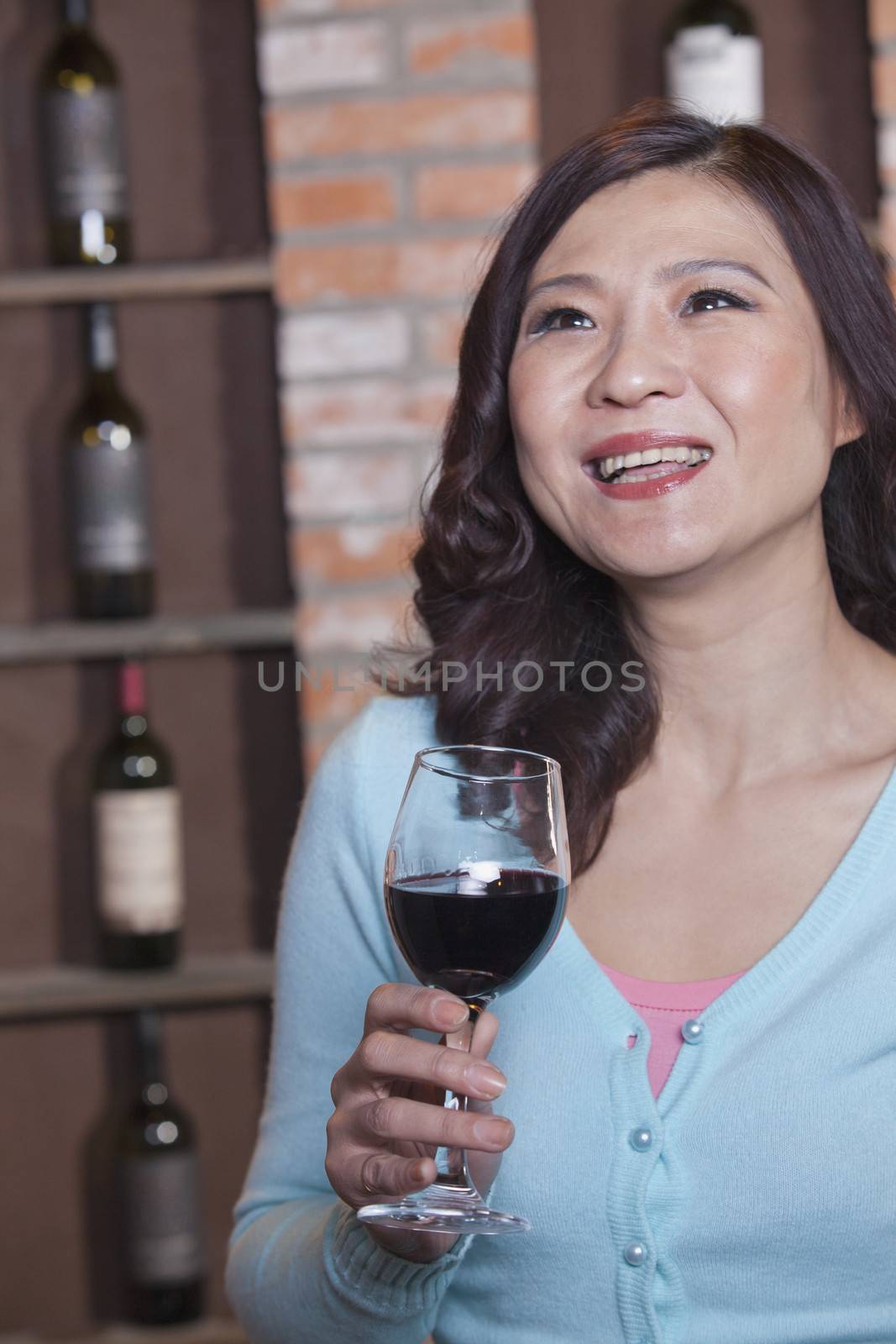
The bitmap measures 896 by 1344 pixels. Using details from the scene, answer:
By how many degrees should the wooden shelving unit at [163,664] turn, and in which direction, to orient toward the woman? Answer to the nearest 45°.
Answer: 0° — it already faces them

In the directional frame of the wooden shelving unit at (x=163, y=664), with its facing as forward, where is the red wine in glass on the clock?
The red wine in glass is roughly at 12 o'clock from the wooden shelving unit.

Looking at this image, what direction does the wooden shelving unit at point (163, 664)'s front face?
toward the camera

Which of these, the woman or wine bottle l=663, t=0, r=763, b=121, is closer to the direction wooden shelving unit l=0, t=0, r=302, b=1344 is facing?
the woman

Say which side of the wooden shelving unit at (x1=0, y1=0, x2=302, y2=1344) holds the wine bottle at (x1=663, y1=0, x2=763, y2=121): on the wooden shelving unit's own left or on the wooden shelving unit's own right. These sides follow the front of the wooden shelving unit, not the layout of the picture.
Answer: on the wooden shelving unit's own left
